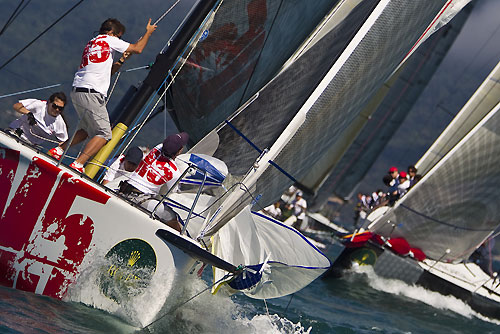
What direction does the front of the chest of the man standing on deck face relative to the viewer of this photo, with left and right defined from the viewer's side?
facing away from the viewer and to the right of the viewer

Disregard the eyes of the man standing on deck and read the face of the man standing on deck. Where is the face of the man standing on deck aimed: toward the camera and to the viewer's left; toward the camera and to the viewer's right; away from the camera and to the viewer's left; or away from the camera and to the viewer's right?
away from the camera and to the viewer's right

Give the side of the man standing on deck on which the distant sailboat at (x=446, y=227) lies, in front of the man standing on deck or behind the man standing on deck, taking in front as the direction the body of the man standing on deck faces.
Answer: in front

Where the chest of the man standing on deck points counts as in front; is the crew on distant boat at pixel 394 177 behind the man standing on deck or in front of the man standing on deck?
in front

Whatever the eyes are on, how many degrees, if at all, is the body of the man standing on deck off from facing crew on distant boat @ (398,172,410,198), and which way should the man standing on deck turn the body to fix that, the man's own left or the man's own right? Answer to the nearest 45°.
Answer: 0° — they already face them

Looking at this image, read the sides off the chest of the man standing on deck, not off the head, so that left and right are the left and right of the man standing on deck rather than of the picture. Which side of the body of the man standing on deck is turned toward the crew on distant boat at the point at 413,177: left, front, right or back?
front
